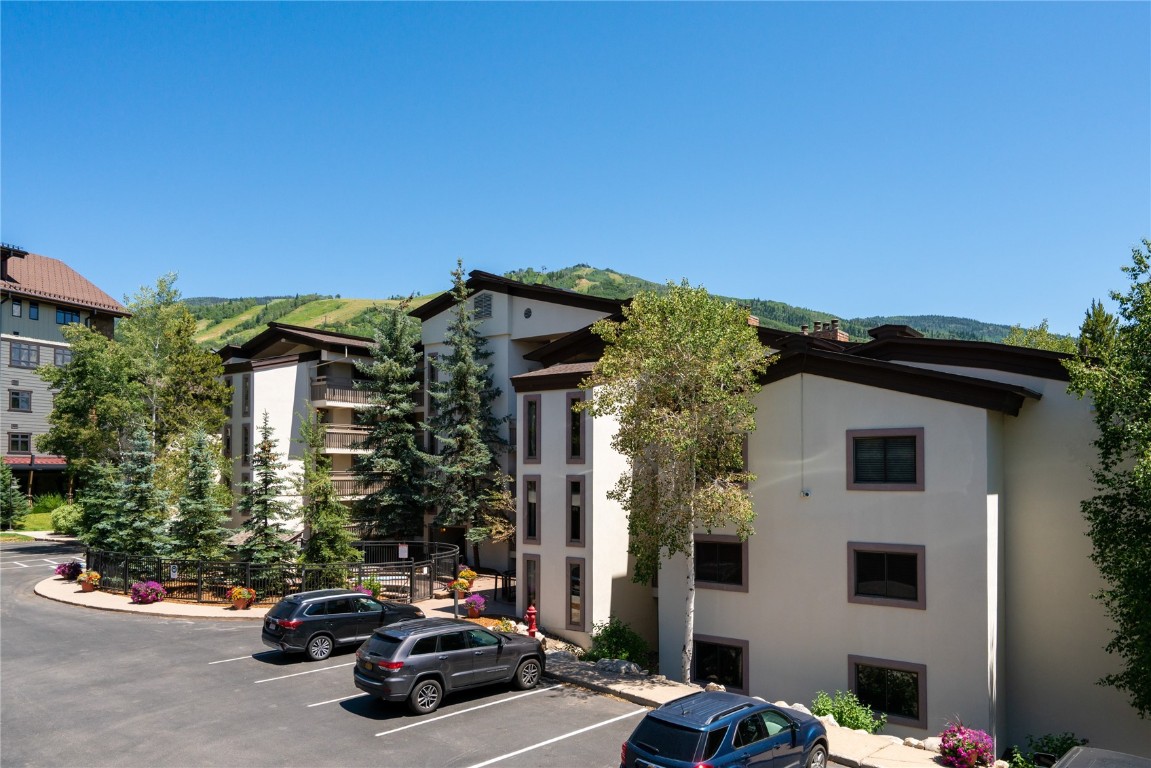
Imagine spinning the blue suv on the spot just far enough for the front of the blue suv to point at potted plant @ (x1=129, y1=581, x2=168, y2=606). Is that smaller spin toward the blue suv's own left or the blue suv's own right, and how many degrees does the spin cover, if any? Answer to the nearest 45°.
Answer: approximately 90° to the blue suv's own left

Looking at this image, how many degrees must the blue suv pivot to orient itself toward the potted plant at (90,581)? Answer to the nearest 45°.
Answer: approximately 90° to its left

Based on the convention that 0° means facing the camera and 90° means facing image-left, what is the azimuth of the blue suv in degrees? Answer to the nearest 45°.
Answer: approximately 225°

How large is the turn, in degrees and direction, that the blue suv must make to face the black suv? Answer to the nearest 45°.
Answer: approximately 90° to its left

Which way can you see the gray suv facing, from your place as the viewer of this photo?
facing away from the viewer and to the right of the viewer

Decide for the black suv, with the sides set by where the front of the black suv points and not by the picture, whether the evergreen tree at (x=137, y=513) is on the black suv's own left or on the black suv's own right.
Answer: on the black suv's own left
